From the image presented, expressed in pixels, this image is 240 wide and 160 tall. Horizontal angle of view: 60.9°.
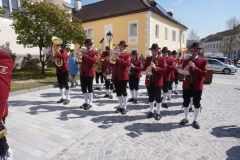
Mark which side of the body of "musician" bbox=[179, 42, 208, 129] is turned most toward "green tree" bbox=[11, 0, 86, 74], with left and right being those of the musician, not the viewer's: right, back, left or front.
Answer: right

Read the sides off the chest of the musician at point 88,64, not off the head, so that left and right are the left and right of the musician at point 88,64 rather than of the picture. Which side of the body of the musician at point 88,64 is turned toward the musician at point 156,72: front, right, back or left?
left

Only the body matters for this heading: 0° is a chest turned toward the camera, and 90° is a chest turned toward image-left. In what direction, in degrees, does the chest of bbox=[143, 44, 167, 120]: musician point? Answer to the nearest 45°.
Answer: approximately 45°

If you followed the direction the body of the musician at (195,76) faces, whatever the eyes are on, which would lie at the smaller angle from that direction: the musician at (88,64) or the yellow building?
the musician

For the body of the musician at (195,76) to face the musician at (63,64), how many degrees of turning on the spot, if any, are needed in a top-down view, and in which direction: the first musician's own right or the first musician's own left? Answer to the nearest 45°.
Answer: approximately 45° to the first musician's own right

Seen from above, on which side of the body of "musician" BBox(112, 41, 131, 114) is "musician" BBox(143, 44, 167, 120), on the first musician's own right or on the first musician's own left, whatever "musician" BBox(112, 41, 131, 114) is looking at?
on the first musician's own left

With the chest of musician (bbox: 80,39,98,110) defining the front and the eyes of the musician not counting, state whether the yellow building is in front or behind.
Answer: behind

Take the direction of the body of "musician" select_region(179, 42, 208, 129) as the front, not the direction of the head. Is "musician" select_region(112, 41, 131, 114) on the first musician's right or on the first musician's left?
on the first musician's right

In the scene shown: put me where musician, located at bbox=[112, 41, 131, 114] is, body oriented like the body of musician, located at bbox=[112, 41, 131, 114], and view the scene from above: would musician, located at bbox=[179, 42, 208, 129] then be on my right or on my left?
on my left

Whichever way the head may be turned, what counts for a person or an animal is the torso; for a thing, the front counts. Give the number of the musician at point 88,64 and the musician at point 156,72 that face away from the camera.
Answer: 0

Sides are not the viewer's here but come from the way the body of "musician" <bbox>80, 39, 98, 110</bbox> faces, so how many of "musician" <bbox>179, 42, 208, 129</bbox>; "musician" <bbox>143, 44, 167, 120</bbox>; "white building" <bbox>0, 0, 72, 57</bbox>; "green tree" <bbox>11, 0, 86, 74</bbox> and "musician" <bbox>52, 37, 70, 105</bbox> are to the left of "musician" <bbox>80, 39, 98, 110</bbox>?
2
